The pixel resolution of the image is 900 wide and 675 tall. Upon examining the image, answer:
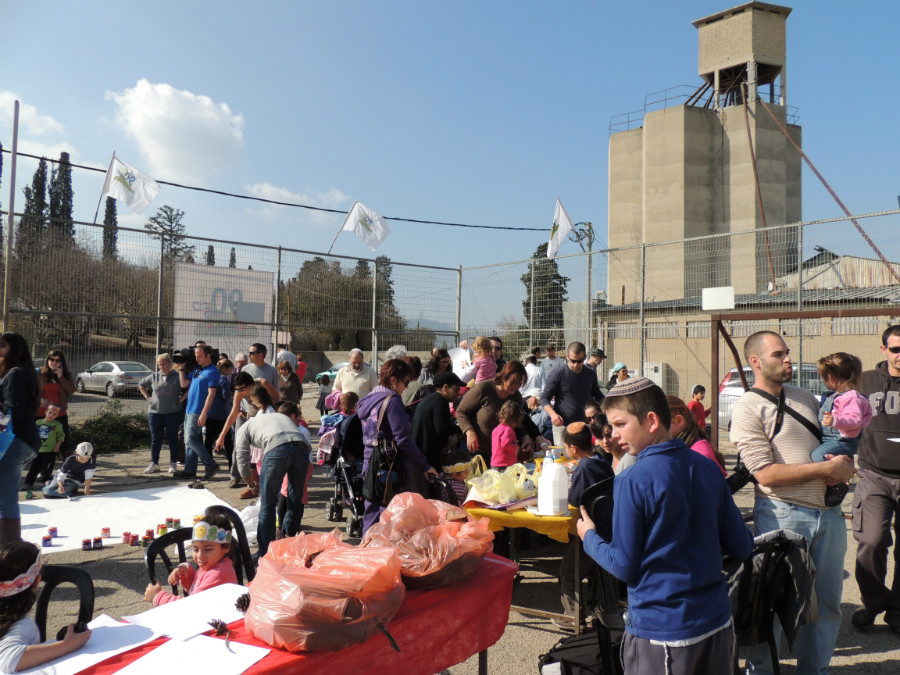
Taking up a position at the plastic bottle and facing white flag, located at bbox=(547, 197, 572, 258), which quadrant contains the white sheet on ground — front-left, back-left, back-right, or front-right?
front-left

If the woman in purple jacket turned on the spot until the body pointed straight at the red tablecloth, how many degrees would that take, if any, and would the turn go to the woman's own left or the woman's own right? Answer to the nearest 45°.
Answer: approximately 90° to the woman's own right

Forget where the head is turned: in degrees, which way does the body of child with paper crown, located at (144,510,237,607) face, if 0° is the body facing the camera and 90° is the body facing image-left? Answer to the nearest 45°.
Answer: approximately 45°

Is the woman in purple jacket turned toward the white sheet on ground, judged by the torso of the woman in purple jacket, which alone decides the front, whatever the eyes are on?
no

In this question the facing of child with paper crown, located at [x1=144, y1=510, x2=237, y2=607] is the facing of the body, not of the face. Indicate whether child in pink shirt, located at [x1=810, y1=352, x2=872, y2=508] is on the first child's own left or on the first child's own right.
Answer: on the first child's own left

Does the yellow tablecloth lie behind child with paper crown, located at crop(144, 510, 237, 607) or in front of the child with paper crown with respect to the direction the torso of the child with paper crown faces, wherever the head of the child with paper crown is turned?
behind

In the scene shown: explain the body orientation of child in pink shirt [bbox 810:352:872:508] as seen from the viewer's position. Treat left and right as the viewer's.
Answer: facing to the left of the viewer

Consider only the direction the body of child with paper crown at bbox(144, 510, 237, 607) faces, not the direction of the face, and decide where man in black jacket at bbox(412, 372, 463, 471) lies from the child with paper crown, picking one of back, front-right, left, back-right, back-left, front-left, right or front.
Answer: back

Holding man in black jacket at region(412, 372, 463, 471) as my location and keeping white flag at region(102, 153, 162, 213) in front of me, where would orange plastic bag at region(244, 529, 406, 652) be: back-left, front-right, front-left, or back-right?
back-left

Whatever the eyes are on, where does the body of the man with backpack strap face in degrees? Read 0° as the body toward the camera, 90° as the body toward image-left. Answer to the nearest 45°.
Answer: approximately 315°

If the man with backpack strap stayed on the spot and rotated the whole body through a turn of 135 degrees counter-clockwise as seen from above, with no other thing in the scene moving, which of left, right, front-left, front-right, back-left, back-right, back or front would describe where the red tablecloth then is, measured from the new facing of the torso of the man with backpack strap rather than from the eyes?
back-left

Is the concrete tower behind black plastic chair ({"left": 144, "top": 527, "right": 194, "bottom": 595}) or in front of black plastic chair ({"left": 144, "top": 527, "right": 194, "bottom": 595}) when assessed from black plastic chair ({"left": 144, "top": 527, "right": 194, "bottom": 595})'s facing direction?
behind

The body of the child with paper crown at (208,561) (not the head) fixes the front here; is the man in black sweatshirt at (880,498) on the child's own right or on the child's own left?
on the child's own left

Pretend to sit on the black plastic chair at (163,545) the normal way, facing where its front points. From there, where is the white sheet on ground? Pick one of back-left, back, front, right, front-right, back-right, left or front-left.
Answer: back-right

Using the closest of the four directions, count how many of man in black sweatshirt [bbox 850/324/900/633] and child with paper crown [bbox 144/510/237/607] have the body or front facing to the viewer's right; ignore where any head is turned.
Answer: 0

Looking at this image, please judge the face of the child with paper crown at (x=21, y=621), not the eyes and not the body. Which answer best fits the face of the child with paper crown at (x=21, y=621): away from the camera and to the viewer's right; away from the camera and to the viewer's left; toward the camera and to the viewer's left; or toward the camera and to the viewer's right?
away from the camera and to the viewer's right
